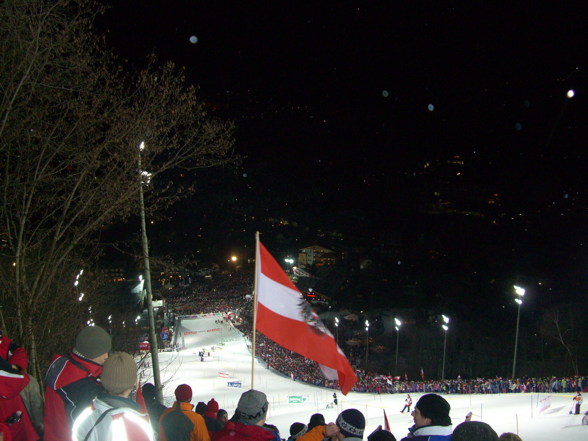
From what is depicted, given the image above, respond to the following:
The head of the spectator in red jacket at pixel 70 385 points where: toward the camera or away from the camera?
away from the camera

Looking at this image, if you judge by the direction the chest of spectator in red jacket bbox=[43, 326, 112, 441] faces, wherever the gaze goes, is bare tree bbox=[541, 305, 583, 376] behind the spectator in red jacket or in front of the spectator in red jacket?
in front

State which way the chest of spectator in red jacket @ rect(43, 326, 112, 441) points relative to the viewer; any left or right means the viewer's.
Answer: facing away from the viewer and to the right of the viewer
